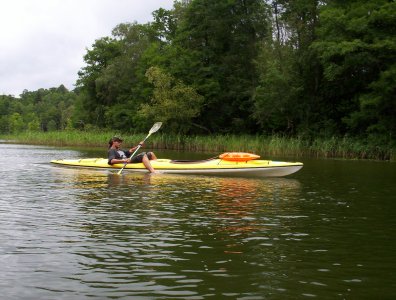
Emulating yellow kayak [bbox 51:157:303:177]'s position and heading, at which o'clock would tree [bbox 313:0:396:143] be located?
The tree is roughly at 10 o'clock from the yellow kayak.

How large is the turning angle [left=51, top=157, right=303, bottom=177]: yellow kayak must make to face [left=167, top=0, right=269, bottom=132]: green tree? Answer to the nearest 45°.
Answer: approximately 90° to its left
